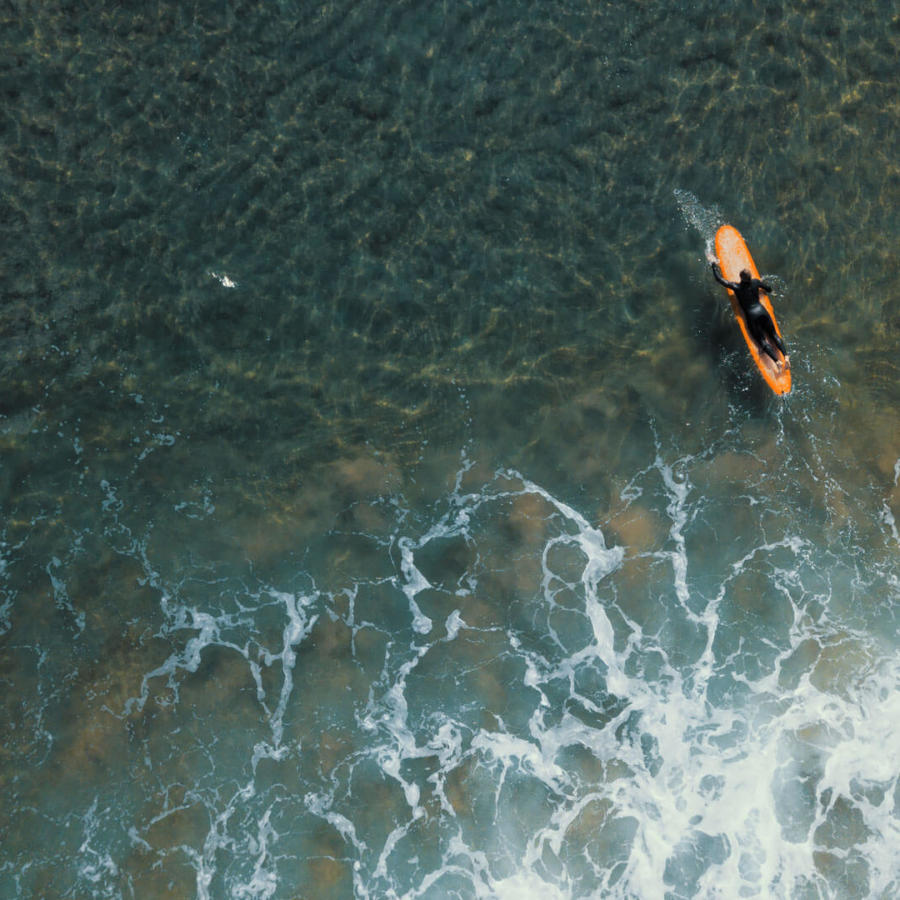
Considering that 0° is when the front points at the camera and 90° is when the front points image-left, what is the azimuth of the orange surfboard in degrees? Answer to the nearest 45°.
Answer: approximately 180°
